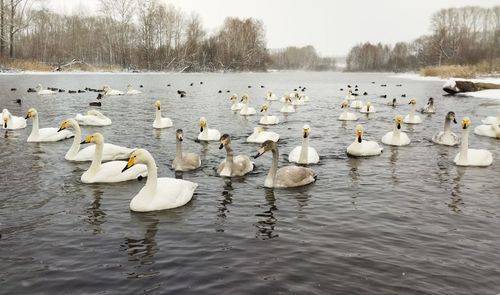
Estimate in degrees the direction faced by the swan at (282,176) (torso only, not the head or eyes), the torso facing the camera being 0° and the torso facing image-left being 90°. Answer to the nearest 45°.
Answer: approximately 90°

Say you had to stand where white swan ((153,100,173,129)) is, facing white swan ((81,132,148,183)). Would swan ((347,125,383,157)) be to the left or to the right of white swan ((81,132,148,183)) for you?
left

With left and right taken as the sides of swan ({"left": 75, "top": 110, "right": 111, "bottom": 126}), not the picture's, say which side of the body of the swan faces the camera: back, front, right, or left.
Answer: left

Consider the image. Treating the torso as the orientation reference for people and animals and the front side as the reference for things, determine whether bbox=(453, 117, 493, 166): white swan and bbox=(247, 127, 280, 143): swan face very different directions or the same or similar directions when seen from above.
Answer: same or similar directions

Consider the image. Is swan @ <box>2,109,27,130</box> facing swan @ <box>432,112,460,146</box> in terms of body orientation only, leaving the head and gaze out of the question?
no

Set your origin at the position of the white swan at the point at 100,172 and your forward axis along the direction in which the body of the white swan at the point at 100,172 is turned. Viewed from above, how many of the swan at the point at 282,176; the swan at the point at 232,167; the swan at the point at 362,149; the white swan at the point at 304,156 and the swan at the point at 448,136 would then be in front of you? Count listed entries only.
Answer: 0

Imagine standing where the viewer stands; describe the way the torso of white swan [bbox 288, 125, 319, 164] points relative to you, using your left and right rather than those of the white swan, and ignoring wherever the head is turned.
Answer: facing the viewer

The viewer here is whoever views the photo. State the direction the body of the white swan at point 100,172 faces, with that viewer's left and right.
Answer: facing to the left of the viewer

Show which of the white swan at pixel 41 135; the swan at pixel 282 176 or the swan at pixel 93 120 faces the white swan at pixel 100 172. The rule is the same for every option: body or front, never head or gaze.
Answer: the swan at pixel 282 176

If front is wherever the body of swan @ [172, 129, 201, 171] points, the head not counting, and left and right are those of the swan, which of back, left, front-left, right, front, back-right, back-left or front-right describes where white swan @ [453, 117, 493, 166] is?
back-left

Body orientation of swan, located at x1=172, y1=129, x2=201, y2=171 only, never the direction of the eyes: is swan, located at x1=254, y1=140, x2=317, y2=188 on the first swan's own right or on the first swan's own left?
on the first swan's own left

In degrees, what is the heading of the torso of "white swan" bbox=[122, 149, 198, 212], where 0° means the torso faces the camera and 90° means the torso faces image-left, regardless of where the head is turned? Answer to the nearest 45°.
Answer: approximately 90°

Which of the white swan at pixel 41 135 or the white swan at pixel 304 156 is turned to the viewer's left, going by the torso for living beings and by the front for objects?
the white swan at pixel 41 135

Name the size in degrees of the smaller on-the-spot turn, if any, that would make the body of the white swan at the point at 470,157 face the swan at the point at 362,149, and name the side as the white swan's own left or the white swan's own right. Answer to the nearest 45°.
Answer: approximately 45° to the white swan's own right
